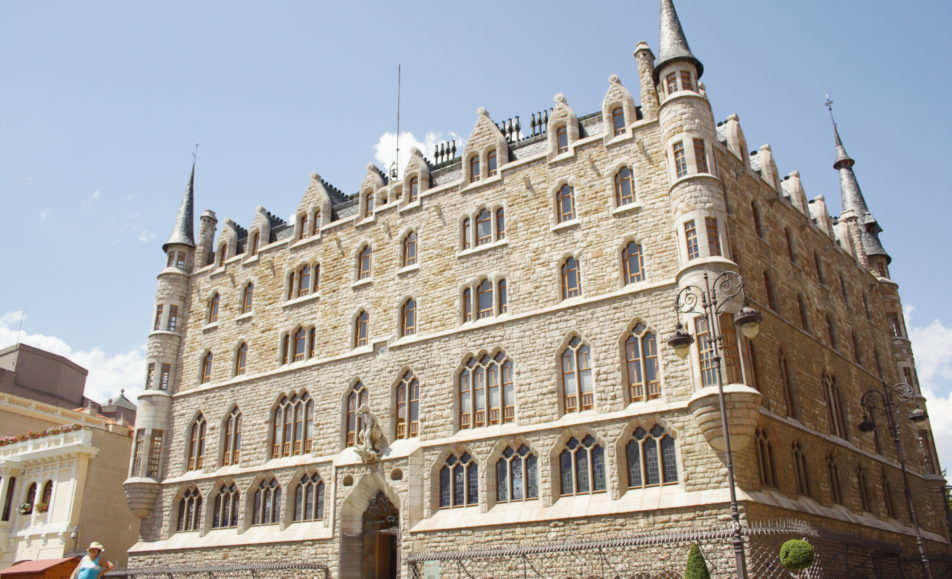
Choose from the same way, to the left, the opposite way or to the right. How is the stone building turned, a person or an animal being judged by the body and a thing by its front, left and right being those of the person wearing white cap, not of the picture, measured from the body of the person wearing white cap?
to the right

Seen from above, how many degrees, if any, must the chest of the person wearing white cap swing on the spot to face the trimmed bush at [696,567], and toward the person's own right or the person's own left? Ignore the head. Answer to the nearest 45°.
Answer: approximately 90° to the person's own left

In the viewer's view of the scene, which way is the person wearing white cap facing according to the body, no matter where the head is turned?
toward the camera

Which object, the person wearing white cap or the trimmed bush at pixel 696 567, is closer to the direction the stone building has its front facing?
the person wearing white cap

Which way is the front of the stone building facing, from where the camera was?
facing the viewer and to the left of the viewer

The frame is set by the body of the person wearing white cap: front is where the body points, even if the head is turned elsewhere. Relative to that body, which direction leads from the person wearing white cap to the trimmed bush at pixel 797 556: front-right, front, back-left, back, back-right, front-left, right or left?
left

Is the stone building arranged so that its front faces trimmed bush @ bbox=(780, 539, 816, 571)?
no

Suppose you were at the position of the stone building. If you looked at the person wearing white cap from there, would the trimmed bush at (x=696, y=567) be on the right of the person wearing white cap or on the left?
left

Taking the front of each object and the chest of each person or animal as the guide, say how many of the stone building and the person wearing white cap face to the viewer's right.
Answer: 0

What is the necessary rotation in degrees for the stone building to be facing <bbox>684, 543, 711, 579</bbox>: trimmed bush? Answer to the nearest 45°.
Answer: approximately 90° to its left
